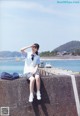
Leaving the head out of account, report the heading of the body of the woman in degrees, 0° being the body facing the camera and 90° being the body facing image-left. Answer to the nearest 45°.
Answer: approximately 0°
